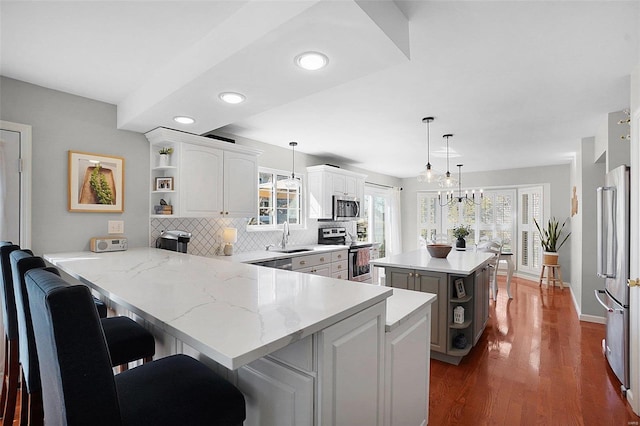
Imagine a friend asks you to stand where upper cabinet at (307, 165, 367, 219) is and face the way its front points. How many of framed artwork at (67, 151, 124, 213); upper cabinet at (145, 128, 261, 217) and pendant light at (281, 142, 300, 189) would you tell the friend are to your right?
3

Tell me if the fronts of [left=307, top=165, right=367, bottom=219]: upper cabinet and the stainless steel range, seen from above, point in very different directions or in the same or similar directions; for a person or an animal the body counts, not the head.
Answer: same or similar directions

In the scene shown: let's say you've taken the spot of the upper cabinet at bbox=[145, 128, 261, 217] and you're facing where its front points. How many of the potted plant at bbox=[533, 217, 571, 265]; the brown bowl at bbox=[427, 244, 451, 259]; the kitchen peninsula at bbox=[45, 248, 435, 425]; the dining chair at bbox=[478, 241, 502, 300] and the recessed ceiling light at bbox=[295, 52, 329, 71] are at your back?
0

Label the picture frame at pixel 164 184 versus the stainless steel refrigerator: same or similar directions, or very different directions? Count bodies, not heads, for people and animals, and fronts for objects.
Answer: very different directions

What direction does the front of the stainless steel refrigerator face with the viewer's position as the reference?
facing to the left of the viewer

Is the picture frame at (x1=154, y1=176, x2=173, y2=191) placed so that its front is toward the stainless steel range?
no

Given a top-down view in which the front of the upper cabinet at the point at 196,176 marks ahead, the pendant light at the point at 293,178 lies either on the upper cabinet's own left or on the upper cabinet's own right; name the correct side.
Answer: on the upper cabinet's own left

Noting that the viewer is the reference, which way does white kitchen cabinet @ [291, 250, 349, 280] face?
facing the viewer and to the right of the viewer

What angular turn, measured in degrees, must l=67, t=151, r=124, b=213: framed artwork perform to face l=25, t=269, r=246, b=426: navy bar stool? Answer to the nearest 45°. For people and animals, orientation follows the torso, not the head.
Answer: approximately 45° to its right

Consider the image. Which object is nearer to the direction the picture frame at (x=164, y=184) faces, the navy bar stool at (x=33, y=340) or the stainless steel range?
the navy bar stool

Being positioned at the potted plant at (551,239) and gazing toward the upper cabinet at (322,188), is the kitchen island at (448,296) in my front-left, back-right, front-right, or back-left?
front-left

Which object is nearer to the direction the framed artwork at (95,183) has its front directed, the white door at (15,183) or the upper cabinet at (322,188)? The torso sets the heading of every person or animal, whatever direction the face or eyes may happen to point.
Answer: the upper cabinet

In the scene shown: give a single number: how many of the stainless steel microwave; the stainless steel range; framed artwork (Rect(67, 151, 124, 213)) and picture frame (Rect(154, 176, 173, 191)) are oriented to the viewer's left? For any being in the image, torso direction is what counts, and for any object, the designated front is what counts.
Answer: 0

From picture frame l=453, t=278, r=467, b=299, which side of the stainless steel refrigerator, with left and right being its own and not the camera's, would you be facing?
front

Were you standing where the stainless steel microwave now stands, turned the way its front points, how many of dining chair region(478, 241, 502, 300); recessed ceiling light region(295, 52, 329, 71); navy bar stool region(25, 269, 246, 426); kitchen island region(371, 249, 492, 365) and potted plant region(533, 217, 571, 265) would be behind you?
0

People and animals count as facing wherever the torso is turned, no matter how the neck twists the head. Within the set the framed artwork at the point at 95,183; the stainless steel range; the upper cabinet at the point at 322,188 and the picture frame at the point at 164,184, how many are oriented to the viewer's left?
0

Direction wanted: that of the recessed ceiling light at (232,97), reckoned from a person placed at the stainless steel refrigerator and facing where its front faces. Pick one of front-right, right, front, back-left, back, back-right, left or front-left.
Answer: front-left

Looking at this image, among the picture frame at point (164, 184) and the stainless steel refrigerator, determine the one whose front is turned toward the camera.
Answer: the picture frame
